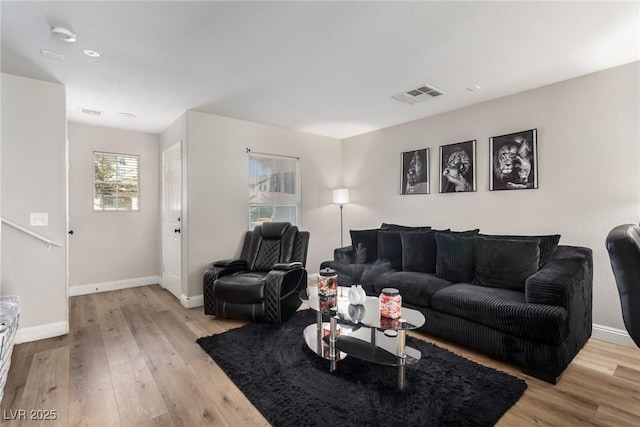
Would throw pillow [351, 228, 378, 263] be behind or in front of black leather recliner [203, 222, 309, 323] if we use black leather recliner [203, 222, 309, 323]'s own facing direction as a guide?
behind

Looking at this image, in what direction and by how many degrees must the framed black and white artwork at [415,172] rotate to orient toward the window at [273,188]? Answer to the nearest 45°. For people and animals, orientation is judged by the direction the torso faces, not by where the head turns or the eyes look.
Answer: approximately 45° to its right

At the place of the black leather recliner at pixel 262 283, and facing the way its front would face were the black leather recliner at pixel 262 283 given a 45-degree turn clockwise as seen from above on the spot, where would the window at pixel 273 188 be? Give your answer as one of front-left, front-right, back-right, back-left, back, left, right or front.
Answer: right

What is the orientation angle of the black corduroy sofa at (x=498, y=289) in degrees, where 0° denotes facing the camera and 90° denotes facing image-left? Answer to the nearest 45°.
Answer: approximately 45°

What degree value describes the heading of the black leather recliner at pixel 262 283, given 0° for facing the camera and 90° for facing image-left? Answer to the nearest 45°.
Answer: approximately 45°

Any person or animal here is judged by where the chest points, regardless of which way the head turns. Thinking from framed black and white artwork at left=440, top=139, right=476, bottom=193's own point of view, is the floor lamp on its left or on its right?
on its right

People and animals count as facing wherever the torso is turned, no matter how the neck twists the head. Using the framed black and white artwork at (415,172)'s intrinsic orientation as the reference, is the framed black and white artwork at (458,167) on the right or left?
on its left

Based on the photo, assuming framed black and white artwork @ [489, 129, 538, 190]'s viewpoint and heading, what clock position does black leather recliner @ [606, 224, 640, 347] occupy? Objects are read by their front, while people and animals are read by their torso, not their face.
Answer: The black leather recliner is roughly at 10 o'clock from the framed black and white artwork.
